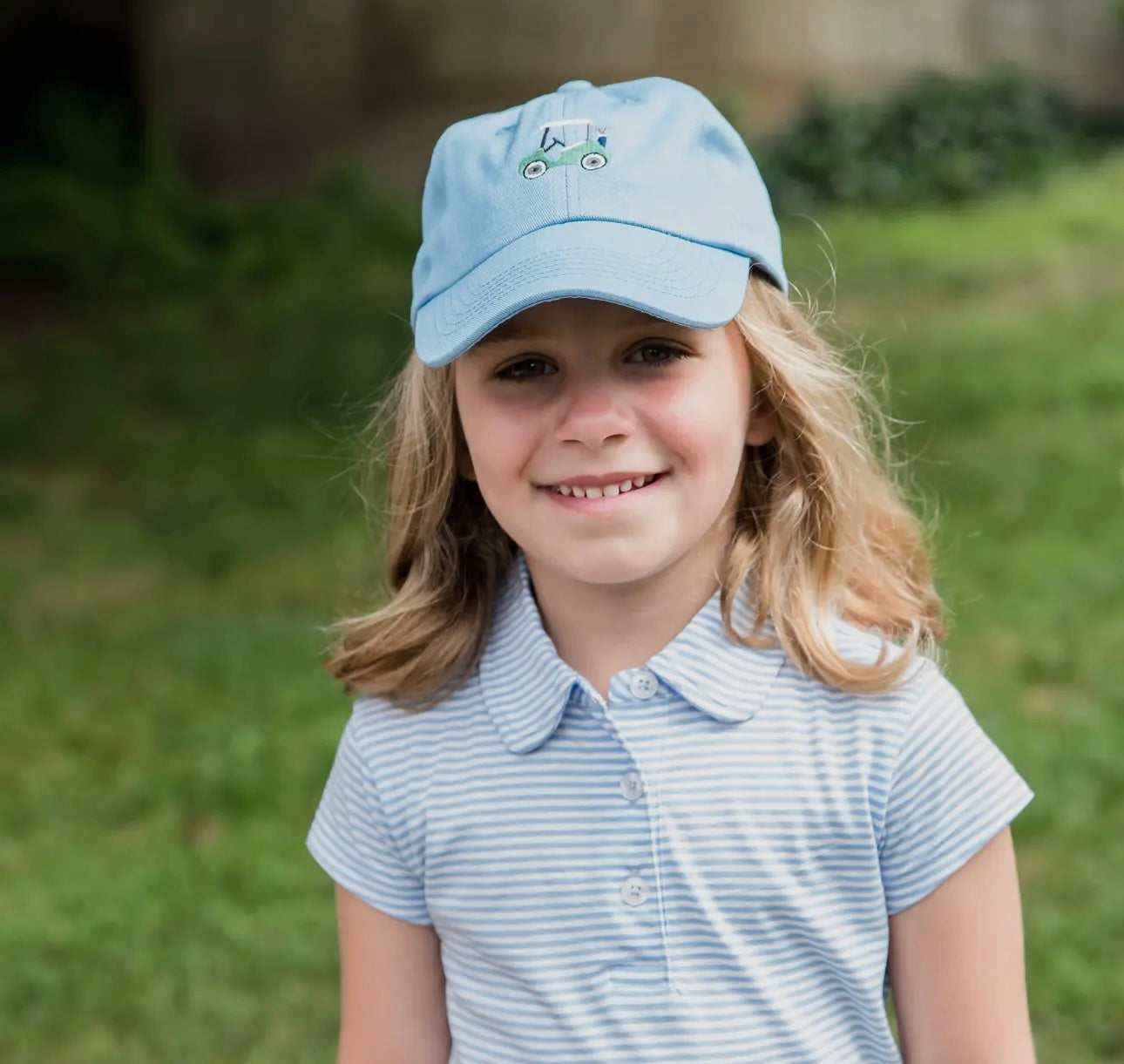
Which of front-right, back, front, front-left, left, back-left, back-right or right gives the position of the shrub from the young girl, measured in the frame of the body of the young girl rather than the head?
back

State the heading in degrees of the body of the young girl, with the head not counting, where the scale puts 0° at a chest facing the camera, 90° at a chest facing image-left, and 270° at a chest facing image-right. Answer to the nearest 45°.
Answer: approximately 0°
